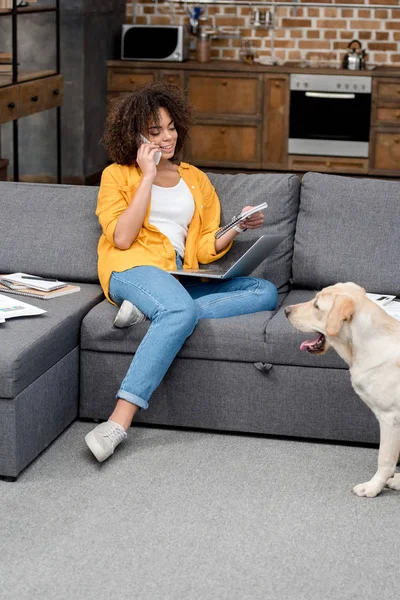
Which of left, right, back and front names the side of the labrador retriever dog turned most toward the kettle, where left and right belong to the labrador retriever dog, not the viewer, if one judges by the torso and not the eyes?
right

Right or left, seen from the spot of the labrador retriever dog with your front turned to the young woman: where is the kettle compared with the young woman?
right

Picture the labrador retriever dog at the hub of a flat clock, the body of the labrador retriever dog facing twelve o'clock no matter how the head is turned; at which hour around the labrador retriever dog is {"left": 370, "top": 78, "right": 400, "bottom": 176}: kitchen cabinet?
The kitchen cabinet is roughly at 3 o'clock from the labrador retriever dog.

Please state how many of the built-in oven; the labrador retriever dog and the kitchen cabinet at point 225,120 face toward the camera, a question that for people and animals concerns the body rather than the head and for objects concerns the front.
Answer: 2
